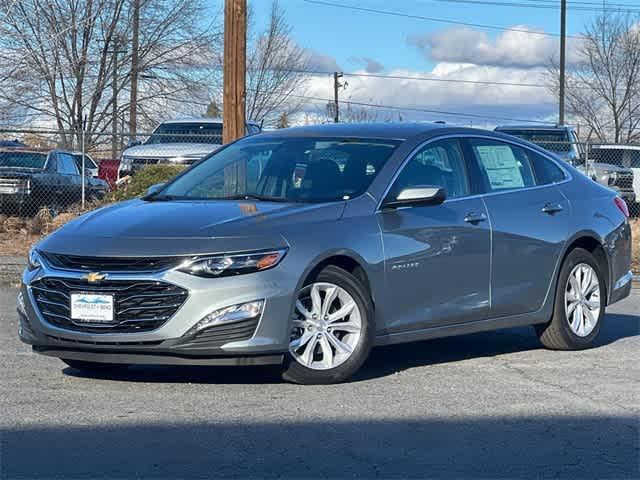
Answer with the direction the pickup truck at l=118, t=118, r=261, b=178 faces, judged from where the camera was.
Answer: facing the viewer and to the left of the viewer

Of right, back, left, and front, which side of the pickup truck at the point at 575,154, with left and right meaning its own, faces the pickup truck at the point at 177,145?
right

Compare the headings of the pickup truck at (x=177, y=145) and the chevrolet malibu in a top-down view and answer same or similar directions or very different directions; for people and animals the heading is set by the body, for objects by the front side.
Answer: same or similar directions

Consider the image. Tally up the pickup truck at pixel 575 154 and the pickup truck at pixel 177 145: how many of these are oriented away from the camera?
0

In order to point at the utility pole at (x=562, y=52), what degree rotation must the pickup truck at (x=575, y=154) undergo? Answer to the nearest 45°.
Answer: approximately 135° to its left

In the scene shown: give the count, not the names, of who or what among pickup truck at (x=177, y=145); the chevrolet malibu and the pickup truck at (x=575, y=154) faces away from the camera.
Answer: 0

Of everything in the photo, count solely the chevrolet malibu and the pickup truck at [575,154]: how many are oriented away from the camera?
0

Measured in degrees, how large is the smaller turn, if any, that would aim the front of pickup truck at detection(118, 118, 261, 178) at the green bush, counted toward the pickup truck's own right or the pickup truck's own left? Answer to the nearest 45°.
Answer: approximately 45° to the pickup truck's own left

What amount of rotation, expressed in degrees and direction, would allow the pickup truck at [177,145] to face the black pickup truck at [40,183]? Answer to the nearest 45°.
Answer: approximately 45° to its right

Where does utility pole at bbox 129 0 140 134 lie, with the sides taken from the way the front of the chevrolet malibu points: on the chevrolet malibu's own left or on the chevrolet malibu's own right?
on the chevrolet malibu's own right

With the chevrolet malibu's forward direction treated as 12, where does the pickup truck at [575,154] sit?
The pickup truck is roughly at 5 o'clock from the chevrolet malibu.
